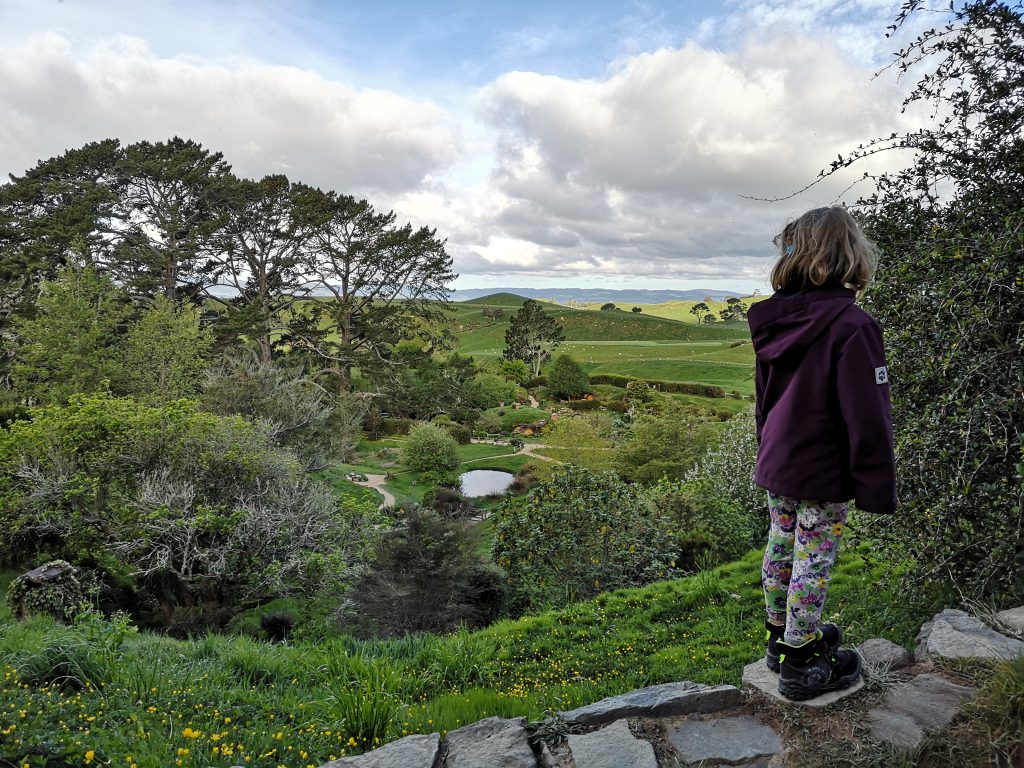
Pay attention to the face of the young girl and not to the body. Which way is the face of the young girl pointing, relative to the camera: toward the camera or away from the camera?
away from the camera

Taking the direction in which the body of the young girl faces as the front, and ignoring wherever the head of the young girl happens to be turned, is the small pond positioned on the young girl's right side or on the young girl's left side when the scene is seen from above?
on the young girl's left side

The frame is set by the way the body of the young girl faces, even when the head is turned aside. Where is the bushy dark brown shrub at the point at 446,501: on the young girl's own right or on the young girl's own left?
on the young girl's own left

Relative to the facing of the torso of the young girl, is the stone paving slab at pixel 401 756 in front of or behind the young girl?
behind

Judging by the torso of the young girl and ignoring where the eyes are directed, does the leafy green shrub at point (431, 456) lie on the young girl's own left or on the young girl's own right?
on the young girl's own left

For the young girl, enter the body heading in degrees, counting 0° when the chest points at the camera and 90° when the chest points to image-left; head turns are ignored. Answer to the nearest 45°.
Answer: approximately 225°
